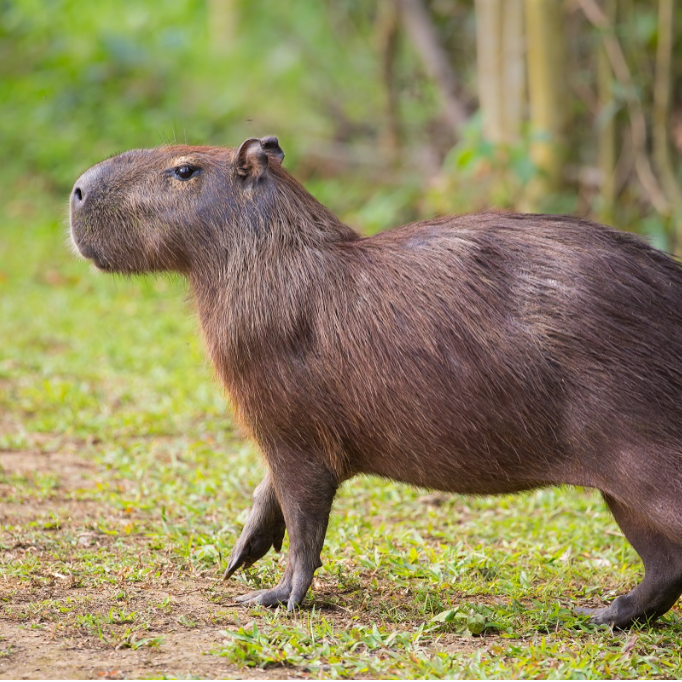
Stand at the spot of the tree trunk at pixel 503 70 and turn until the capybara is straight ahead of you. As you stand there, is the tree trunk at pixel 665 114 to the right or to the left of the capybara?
left

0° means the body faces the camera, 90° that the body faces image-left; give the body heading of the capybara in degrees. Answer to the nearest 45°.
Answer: approximately 90°

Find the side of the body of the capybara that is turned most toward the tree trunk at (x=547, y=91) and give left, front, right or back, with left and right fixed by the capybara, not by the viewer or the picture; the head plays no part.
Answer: right

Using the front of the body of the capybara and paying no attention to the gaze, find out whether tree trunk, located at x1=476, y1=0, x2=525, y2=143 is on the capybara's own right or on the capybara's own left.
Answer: on the capybara's own right

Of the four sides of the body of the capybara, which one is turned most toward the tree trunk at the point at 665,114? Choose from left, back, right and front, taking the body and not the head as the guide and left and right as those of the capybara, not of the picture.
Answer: right

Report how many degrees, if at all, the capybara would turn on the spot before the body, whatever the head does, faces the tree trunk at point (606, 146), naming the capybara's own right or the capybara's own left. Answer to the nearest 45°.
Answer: approximately 90° to the capybara's own right
